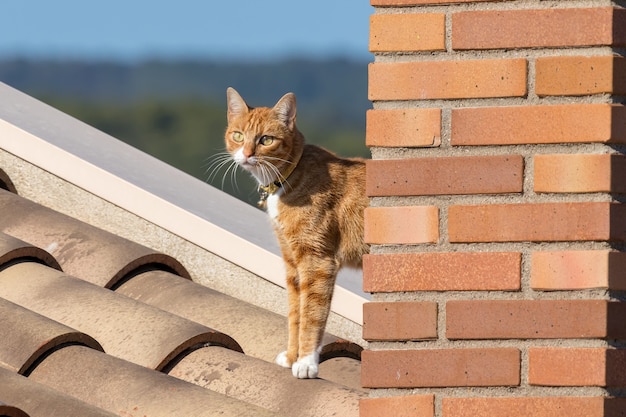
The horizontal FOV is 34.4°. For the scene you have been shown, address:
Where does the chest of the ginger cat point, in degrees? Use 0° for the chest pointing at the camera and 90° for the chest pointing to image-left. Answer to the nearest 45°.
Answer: approximately 45°

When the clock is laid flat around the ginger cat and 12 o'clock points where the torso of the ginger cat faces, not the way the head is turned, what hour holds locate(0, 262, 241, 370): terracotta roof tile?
The terracotta roof tile is roughly at 1 o'clock from the ginger cat.

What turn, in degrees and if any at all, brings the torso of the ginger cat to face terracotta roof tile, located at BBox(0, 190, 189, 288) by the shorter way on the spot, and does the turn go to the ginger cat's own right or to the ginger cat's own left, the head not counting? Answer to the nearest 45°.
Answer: approximately 90° to the ginger cat's own right

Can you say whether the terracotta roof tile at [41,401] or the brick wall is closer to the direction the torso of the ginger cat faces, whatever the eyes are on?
the terracotta roof tile

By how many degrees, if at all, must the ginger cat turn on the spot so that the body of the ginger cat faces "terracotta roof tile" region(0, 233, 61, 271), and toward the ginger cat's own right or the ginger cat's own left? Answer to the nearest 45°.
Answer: approximately 45° to the ginger cat's own right
